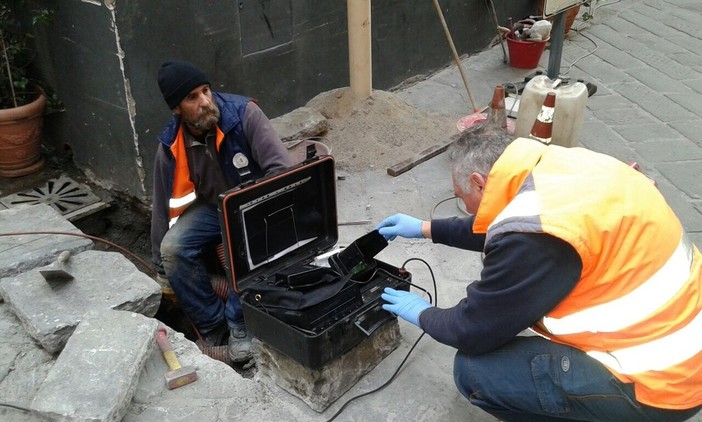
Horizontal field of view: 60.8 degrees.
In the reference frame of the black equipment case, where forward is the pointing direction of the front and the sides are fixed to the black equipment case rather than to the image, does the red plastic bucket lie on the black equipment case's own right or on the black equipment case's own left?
on the black equipment case's own left

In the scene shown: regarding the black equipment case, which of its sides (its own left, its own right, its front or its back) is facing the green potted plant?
back

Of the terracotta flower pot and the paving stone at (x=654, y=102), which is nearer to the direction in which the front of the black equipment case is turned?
the paving stone

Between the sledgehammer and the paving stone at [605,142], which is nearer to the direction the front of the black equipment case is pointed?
the paving stone

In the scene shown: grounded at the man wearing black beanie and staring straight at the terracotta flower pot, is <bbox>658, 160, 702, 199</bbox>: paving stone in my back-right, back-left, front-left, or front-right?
back-right

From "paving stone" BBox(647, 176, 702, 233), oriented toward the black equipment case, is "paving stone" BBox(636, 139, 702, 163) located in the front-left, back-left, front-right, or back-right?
back-right

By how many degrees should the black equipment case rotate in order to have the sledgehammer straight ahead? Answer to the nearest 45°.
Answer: approximately 135° to its right

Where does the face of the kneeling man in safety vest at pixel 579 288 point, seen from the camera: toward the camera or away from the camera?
away from the camera

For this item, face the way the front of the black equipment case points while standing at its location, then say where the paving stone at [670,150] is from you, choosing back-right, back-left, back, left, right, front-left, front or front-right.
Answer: left

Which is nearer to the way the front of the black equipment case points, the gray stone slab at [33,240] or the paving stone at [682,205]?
the paving stone

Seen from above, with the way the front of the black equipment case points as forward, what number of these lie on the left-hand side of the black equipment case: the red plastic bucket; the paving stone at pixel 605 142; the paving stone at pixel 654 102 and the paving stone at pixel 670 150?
4

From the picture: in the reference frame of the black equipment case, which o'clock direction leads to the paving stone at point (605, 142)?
The paving stone is roughly at 9 o'clock from the black equipment case.

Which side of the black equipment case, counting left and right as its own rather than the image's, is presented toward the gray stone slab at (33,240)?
back

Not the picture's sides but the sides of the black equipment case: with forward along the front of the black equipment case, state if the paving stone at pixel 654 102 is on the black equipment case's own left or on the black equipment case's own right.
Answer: on the black equipment case's own left

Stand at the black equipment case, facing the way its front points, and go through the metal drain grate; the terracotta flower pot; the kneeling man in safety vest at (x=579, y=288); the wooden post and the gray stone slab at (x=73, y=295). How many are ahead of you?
1

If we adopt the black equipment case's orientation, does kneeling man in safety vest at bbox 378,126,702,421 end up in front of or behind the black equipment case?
in front

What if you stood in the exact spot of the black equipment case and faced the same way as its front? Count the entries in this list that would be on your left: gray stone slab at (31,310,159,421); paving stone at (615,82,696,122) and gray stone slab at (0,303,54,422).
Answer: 1

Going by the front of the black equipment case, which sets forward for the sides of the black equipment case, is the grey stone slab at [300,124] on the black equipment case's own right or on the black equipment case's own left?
on the black equipment case's own left
